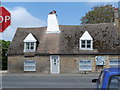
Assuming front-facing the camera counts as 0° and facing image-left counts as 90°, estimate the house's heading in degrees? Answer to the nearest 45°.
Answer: approximately 0°
